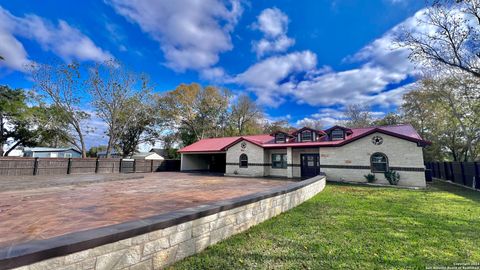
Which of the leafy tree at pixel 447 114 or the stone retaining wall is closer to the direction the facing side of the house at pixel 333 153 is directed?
the stone retaining wall

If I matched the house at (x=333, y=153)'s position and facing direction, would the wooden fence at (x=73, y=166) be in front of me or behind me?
in front

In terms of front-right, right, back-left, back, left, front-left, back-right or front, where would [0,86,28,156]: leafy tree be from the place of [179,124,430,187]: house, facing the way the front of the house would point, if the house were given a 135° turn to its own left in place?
back

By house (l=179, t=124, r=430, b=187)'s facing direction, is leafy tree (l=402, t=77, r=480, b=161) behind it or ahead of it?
behind

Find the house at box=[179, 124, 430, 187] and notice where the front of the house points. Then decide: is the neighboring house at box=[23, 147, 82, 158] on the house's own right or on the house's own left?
on the house's own right

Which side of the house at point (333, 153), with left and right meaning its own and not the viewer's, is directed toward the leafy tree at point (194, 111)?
right

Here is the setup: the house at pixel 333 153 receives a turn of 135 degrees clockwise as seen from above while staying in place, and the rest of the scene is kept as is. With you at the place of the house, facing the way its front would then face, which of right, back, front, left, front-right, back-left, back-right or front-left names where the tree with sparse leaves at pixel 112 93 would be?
left

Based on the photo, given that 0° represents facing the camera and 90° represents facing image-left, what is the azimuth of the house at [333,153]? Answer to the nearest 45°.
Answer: approximately 45°

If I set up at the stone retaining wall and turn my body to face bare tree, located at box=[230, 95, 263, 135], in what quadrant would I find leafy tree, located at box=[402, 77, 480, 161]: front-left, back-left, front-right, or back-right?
front-right

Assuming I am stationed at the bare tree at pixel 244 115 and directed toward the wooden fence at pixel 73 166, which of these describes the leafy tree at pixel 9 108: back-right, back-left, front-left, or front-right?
front-right

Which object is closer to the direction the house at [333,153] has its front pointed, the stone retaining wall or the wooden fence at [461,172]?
the stone retaining wall

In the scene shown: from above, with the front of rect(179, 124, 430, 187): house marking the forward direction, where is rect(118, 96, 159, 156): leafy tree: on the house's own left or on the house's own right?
on the house's own right

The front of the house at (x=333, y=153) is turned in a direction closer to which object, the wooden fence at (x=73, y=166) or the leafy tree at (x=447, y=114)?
the wooden fence

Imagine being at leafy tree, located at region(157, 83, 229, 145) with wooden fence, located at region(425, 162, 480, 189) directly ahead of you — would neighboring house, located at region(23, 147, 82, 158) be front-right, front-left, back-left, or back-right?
back-right
